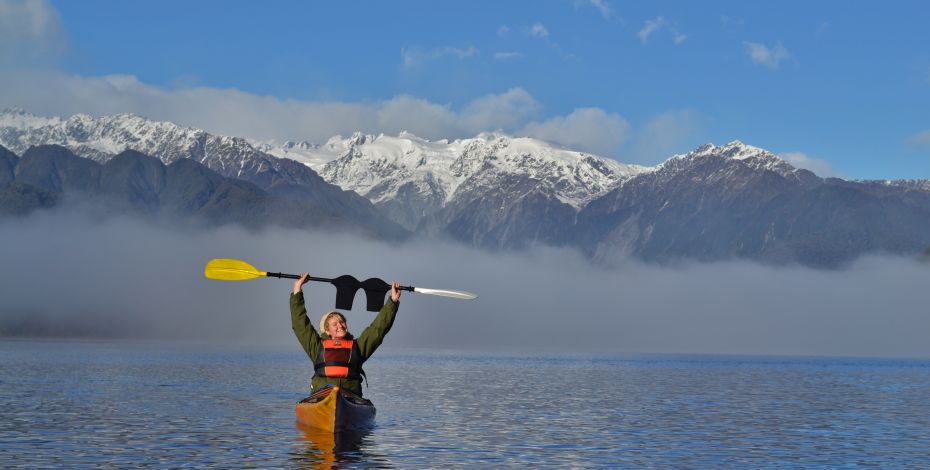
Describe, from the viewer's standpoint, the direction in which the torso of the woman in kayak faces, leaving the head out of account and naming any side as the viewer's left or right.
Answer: facing the viewer
